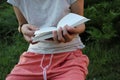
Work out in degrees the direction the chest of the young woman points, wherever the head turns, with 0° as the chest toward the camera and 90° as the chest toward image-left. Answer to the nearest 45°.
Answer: approximately 0°
